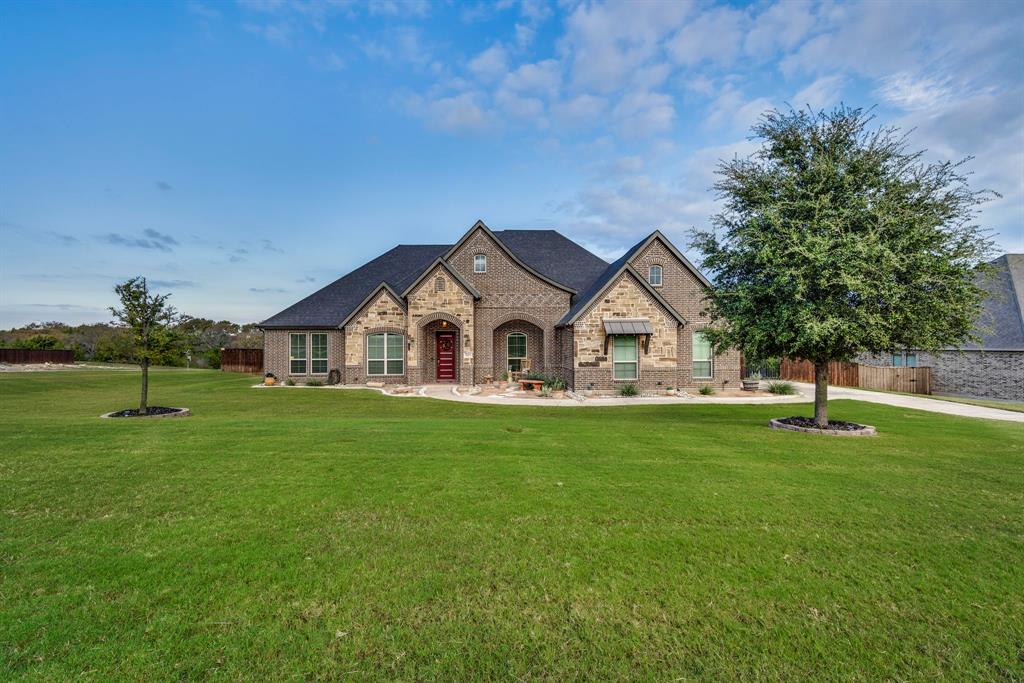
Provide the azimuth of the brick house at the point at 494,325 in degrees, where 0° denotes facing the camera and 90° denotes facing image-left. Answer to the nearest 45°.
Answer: approximately 0°

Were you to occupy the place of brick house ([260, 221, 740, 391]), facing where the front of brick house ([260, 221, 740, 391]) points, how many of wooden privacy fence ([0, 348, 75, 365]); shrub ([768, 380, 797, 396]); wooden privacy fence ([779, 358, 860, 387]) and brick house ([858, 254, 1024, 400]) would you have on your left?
3

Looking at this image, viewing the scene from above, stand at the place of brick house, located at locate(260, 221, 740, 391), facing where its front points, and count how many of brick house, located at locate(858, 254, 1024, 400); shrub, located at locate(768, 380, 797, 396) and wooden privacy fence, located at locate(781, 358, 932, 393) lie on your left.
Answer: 3

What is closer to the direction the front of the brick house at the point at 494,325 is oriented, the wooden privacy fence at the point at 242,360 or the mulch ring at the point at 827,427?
the mulch ring

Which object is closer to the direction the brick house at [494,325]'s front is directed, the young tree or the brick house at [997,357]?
the young tree

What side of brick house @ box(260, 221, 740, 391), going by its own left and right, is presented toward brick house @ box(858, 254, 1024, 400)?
left

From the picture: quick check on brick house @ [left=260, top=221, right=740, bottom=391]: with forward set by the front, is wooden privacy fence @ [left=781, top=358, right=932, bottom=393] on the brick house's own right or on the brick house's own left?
on the brick house's own left

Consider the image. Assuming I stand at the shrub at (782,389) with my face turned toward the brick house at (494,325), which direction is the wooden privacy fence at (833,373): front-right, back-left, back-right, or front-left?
back-right

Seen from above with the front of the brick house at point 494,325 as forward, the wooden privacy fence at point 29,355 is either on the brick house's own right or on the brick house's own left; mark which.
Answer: on the brick house's own right

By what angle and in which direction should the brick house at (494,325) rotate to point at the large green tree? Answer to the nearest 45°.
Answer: approximately 45° to its left

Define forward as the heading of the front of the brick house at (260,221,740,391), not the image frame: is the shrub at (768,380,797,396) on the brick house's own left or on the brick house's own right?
on the brick house's own left

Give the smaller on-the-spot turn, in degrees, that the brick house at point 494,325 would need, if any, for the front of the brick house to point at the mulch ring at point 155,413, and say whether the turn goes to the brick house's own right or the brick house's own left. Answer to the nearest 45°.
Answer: approximately 45° to the brick house's own right

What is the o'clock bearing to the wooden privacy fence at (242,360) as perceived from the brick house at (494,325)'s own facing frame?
The wooden privacy fence is roughly at 4 o'clock from the brick house.

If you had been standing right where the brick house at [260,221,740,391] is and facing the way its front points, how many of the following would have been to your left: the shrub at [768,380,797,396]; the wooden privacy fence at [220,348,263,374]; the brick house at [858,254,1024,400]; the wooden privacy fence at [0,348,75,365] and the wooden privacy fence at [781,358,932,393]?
3
